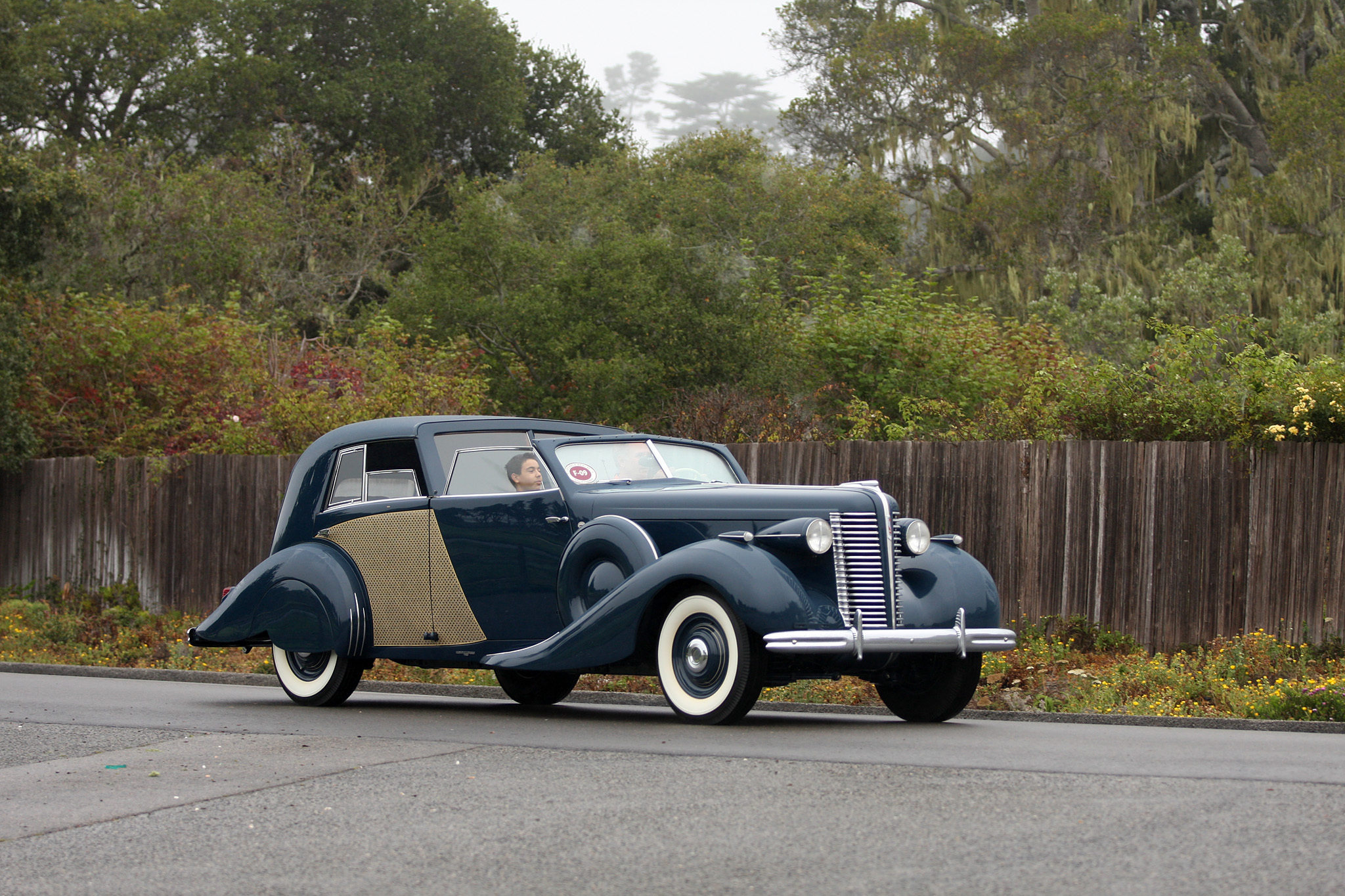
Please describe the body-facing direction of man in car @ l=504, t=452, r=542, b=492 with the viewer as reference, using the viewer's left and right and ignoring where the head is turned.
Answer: facing the viewer and to the right of the viewer

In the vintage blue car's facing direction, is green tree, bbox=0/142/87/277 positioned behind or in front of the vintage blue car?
behind

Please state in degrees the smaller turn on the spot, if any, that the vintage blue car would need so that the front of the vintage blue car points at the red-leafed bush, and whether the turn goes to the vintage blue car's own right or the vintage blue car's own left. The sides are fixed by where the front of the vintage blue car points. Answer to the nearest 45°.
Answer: approximately 180°

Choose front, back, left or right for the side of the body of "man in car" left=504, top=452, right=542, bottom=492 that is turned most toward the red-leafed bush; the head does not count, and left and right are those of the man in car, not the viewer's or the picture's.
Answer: back

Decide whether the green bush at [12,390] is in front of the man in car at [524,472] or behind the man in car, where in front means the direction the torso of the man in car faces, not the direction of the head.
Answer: behind

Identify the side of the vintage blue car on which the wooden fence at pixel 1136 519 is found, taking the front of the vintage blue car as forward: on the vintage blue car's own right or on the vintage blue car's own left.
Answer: on the vintage blue car's own left

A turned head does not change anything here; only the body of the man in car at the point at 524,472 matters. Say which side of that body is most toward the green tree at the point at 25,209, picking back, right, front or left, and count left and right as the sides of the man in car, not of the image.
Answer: back

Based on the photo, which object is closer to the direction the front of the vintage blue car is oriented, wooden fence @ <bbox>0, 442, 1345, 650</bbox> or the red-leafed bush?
the wooden fence

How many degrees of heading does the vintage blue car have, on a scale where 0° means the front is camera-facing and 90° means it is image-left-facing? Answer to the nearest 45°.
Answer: approximately 315°

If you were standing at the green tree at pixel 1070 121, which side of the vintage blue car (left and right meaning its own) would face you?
left
